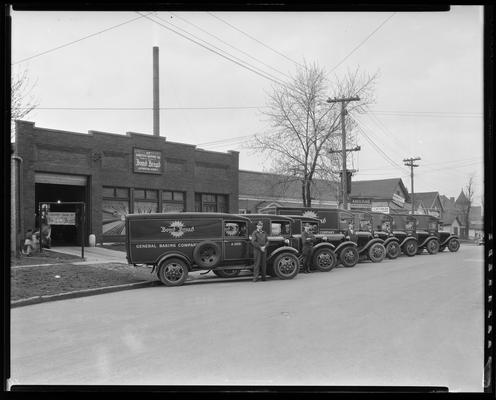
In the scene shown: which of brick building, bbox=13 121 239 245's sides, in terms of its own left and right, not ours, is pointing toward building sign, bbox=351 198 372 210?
left

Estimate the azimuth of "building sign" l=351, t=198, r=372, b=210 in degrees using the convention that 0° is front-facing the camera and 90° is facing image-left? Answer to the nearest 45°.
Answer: approximately 0°

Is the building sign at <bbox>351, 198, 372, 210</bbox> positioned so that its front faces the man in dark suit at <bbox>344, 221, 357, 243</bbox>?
yes

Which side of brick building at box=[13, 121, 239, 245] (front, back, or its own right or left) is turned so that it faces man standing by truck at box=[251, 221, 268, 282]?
front

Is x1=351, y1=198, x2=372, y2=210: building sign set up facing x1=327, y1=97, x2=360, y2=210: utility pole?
yes

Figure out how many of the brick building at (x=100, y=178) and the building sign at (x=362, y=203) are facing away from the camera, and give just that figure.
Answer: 0

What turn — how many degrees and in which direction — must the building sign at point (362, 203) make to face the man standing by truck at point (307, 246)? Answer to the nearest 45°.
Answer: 0° — it already faces them

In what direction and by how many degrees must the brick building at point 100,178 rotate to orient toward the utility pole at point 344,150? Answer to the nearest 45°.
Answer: approximately 90° to its left
